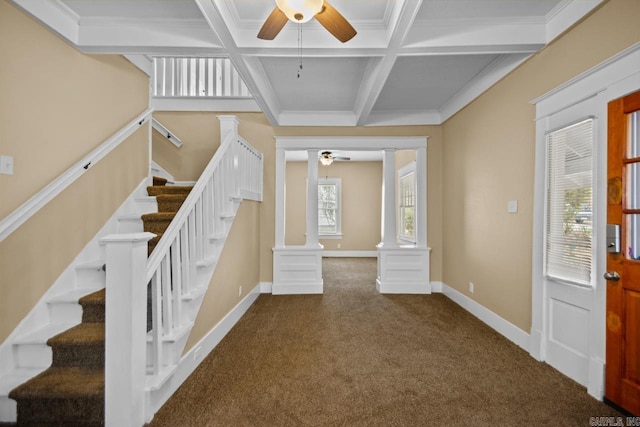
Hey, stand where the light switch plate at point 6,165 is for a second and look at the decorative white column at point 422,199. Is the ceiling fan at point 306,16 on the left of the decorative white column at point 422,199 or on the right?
right

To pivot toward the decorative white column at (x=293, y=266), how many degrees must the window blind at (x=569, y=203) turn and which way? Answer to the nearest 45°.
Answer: approximately 45° to its right

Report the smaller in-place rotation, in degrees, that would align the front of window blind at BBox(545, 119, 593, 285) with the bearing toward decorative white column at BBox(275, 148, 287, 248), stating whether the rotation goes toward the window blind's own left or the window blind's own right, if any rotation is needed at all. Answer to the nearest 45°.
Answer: approximately 45° to the window blind's own right

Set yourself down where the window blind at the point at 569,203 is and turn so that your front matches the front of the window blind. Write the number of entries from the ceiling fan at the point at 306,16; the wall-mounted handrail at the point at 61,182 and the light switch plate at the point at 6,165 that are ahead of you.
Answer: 3

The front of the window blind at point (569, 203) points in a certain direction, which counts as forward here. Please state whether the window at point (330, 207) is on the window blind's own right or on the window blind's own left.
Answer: on the window blind's own right

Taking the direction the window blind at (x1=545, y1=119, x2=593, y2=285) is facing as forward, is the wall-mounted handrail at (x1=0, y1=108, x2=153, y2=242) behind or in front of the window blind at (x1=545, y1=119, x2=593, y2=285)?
in front

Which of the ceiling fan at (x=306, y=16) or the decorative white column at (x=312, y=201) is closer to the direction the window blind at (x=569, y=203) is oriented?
the ceiling fan

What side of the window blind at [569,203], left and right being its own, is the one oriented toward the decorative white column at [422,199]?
right

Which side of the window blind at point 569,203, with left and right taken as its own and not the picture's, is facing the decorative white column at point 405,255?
right

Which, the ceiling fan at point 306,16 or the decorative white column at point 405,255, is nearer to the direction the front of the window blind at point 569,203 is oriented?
the ceiling fan

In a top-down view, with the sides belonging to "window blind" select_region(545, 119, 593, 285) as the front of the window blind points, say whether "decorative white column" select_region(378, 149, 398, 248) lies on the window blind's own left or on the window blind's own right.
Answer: on the window blind's own right

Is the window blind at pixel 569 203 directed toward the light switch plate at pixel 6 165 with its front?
yes

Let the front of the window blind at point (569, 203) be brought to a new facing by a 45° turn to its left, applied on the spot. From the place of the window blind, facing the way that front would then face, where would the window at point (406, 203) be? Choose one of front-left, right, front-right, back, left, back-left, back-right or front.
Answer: back-right

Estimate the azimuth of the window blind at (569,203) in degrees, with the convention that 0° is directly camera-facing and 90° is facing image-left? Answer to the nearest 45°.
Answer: approximately 45°

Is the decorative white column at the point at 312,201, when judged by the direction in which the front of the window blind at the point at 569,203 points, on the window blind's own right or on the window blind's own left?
on the window blind's own right
